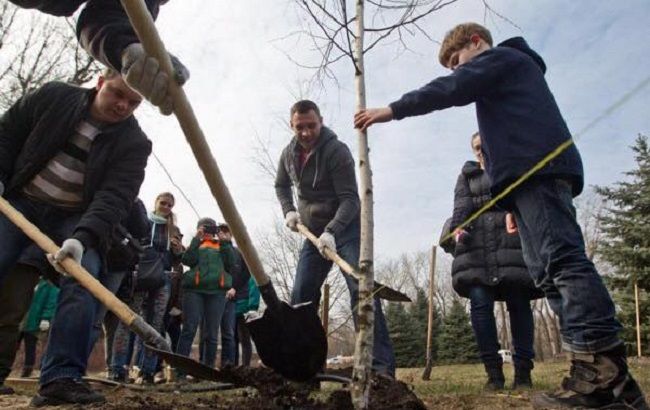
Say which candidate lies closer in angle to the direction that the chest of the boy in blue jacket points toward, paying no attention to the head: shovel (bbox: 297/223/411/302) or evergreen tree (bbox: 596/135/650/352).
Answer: the shovel

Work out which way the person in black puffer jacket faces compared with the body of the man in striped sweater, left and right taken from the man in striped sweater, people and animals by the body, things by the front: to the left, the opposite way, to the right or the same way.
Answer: to the right

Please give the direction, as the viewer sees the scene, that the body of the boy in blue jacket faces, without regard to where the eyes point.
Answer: to the viewer's left

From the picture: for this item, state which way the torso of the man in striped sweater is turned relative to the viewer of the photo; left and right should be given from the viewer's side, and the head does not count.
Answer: facing the viewer and to the right of the viewer

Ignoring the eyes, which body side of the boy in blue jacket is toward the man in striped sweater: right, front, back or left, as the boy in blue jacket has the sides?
front

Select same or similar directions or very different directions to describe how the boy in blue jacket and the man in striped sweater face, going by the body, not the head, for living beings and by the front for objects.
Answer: very different directions

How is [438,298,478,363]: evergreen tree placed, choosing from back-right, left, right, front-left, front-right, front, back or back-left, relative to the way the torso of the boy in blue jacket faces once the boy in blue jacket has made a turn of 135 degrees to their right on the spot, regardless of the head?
front-left

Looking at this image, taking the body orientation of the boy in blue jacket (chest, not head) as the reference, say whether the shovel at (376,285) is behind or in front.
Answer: in front

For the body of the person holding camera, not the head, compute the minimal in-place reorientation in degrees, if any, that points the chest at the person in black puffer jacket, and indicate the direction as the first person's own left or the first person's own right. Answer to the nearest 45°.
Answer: approximately 45° to the first person's own left

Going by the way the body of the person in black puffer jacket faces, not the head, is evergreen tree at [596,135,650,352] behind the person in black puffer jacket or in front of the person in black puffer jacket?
behind

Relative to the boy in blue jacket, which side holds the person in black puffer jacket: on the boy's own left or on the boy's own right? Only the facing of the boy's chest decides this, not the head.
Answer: on the boy's own right

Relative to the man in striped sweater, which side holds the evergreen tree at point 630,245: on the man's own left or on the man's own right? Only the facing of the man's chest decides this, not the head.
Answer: on the man's own left

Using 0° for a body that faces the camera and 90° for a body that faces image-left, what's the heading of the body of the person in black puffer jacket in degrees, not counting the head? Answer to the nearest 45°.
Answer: approximately 0°

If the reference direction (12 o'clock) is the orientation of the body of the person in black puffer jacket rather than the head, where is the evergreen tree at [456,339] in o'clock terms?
The evergreen tree is roughly at 6 o'clock from the person in black puffer jacket.
